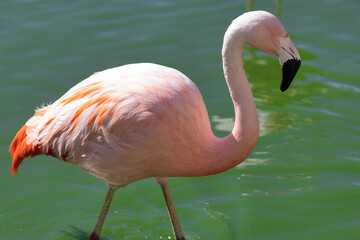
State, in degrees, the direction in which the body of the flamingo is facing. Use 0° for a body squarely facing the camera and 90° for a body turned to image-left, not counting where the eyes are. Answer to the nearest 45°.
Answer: approximately 270°
